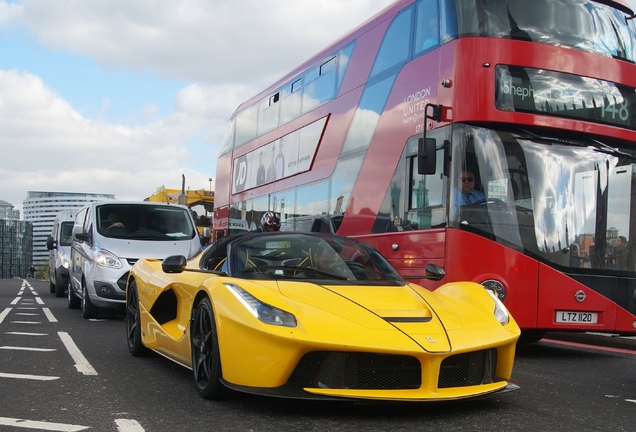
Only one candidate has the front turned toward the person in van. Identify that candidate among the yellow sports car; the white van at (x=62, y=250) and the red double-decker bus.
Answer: the white van

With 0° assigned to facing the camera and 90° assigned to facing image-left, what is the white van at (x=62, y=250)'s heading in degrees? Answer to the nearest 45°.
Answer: approximately 0°

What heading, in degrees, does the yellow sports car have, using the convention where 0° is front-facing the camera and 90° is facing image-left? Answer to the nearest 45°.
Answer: approximately 315°

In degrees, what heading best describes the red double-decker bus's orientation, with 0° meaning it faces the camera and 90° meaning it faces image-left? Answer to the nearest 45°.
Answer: approximately 315°

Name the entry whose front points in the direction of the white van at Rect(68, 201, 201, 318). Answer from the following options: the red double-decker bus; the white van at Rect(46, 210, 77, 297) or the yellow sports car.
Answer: the white van at Rect(46, 210, 77, 297)
